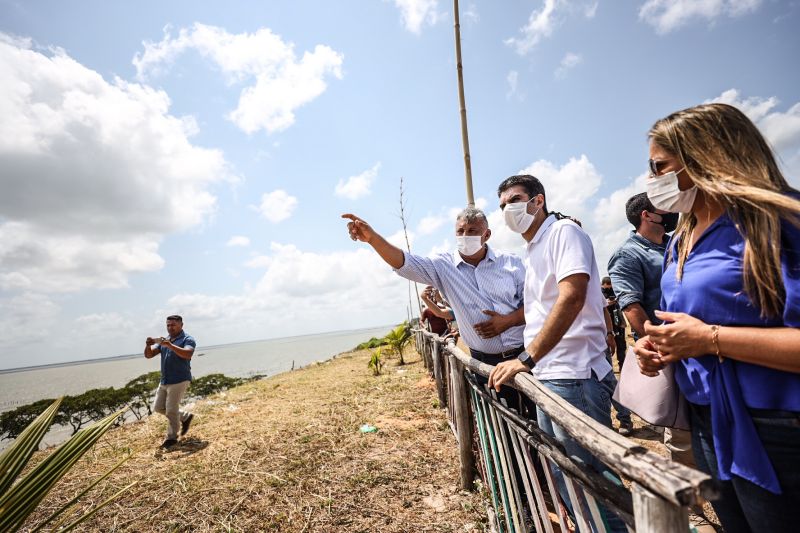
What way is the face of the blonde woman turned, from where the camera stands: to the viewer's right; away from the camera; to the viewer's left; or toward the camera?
to the viewer's left

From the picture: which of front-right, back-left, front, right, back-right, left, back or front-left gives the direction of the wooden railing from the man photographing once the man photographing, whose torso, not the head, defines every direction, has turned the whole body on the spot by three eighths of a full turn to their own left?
right

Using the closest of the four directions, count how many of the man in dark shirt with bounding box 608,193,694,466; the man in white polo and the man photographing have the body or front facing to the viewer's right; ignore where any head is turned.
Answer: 1

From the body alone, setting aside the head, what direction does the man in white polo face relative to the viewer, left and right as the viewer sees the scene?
facing the viewer and to the left of the viewer

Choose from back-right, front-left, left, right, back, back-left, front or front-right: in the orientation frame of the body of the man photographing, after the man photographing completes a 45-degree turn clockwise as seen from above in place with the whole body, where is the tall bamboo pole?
back-left
